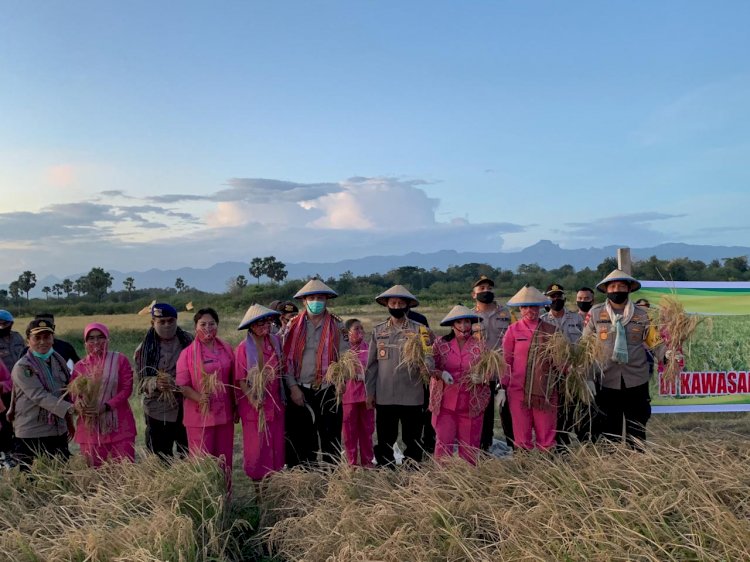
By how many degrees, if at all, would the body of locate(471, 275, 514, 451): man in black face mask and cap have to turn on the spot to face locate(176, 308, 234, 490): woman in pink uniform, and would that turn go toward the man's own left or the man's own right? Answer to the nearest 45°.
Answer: approximately 45° to the man's own right

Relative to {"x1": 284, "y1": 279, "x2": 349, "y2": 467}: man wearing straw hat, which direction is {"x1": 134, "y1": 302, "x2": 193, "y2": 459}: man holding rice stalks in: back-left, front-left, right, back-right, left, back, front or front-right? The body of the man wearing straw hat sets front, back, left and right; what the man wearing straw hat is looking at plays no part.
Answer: right

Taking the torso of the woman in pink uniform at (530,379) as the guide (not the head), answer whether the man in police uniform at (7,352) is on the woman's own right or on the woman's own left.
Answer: on the woman's own right

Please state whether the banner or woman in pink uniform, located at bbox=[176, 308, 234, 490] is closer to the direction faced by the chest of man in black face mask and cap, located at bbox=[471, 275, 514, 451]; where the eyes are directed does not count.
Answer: the woman in pink uniform

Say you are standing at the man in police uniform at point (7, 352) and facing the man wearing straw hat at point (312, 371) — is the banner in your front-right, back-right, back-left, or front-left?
front-left

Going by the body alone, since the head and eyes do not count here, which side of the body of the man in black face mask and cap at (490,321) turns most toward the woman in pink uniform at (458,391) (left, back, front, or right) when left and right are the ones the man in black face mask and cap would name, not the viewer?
front

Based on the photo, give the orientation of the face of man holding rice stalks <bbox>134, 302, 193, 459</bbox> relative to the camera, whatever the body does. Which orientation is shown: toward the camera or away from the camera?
toward the camera

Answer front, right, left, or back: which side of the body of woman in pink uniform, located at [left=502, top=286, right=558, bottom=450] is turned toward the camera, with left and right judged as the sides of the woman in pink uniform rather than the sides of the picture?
front

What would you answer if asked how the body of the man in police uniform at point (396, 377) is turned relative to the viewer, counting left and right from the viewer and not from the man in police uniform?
facing the viewer

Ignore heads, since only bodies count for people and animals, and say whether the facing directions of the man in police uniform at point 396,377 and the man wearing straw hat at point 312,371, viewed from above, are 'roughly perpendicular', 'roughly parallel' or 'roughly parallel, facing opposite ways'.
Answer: roughly parallel

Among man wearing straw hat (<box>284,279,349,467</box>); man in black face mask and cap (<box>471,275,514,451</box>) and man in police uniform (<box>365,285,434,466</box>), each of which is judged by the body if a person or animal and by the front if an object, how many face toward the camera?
3

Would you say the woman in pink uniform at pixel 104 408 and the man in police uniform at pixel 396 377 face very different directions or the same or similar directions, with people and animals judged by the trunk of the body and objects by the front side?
same or similar directions

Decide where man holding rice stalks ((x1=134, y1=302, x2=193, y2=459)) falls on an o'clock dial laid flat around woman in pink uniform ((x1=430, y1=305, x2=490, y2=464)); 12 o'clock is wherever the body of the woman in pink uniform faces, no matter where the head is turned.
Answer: The man holding rice stalks is roughly at 3 o'clock from the woman in pink uniform.

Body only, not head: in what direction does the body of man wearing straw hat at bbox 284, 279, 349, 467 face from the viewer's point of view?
toward the camera
